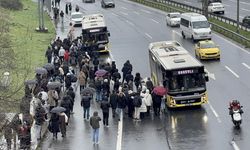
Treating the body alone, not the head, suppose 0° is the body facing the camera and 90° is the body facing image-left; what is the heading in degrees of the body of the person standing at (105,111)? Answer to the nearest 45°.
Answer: approximately 180°

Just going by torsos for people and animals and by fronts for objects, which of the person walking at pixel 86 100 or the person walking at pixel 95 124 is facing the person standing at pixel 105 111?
the person walking at pixel 95 124

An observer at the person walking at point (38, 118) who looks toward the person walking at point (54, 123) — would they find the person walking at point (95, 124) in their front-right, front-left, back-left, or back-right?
front-right

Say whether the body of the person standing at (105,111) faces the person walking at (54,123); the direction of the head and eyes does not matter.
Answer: no

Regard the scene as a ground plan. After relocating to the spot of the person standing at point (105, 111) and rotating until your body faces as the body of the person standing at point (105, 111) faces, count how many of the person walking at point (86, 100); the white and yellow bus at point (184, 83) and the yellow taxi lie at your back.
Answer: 0

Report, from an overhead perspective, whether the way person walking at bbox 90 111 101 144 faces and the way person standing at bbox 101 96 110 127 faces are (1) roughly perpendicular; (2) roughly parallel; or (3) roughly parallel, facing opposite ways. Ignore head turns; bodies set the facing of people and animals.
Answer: roughly parallel

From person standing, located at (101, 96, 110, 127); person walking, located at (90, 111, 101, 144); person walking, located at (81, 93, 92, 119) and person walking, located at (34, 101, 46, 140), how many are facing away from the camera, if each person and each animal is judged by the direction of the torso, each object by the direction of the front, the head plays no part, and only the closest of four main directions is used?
4

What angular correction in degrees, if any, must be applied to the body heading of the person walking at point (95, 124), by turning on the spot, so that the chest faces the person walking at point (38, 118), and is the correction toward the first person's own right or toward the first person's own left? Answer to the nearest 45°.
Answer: approximately 90° to the first person's own left

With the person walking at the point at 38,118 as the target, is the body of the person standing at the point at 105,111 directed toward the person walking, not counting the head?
no

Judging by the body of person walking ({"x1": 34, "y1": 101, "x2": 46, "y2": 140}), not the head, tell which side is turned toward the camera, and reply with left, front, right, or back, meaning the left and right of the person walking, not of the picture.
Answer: back

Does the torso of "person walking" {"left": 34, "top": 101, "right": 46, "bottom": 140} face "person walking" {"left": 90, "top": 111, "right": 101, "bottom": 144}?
no

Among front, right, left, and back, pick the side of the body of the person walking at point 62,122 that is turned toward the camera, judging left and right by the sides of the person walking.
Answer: back

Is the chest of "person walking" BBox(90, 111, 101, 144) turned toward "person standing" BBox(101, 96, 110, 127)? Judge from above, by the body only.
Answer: yes

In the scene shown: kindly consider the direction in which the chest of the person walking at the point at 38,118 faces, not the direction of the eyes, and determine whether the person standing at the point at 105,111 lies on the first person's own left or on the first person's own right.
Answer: on the first person's own right

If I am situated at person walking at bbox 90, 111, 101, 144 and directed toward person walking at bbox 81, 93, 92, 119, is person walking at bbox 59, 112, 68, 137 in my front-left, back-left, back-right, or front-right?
front-left

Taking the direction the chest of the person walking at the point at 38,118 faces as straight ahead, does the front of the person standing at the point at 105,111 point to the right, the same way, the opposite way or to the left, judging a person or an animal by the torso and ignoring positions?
the same way

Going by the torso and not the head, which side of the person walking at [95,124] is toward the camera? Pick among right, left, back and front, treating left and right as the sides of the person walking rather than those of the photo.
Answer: back

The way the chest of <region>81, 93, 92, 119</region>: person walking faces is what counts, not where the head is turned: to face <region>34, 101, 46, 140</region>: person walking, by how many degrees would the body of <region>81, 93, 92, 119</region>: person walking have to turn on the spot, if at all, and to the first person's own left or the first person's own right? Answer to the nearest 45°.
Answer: approximately 135° to the first person's own left

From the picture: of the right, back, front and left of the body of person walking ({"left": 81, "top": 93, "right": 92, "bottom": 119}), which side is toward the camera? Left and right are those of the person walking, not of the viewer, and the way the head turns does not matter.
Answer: back

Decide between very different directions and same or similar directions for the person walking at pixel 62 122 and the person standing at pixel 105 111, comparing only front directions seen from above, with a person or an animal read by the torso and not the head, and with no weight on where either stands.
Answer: same or similar directions

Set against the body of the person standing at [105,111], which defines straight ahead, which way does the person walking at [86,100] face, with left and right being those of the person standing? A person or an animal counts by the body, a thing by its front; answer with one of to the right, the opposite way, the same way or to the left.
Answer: the same way
